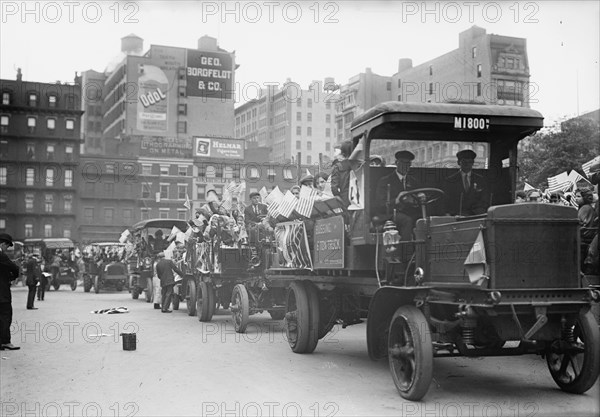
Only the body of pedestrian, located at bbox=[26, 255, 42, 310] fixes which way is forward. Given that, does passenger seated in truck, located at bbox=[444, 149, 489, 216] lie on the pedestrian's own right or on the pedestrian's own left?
on the pedestrian's own right

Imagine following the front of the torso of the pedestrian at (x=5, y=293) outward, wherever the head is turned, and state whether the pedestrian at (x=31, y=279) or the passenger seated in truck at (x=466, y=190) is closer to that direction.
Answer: the passenger seated in truck

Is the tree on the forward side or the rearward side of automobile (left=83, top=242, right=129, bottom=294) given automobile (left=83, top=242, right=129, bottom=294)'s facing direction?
on the forward side

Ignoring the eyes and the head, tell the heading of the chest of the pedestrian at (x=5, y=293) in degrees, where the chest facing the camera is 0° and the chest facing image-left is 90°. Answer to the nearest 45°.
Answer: approximately 270°

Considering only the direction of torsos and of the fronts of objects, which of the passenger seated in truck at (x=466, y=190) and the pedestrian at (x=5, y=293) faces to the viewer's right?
the pedestrian

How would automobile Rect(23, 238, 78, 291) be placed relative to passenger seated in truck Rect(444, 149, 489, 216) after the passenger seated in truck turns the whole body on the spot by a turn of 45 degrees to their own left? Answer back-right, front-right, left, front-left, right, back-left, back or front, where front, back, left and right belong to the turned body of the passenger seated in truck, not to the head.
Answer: back

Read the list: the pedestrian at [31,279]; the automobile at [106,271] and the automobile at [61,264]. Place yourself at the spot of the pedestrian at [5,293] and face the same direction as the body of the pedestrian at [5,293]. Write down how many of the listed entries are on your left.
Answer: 3

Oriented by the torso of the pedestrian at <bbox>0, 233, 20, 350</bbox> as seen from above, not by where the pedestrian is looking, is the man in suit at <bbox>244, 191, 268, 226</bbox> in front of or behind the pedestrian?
in front

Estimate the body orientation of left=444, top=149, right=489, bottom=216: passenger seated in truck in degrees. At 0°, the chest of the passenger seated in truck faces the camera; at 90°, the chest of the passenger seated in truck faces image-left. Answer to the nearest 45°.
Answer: approximately 0°

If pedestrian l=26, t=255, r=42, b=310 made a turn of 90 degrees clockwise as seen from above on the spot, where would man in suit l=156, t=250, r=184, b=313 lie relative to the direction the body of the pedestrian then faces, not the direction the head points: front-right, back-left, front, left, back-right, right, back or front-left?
front-left

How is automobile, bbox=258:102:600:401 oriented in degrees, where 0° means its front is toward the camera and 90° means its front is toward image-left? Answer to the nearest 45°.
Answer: approximately 315°
